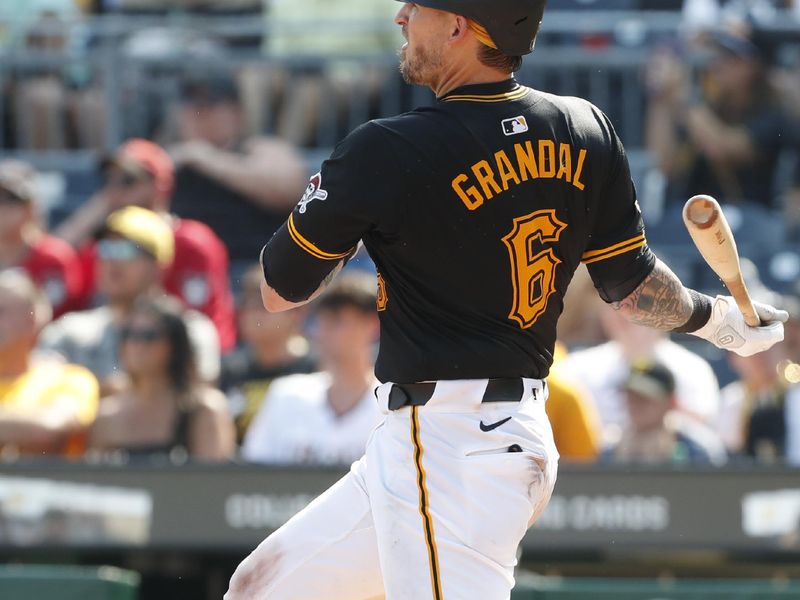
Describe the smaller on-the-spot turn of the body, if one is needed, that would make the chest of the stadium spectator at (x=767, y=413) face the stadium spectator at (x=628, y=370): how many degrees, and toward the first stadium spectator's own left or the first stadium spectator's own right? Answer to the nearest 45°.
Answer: approximately 90° to the first stadium spectator's own right

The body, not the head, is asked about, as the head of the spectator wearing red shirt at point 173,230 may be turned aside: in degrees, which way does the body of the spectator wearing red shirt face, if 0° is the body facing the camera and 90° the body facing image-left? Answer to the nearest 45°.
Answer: approximately 45°

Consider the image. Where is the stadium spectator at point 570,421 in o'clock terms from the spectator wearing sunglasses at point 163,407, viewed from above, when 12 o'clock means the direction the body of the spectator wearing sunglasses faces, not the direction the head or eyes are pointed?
The stadium spectator is roughly at 8 o'clock from the spectator wearing sunglasses.

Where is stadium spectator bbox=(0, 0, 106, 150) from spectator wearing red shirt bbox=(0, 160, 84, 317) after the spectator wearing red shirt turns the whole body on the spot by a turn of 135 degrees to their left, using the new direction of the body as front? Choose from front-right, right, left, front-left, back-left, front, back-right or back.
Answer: left

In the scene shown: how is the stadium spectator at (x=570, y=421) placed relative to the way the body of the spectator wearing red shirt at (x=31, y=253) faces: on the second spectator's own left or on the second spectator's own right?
on the second spectator's own left

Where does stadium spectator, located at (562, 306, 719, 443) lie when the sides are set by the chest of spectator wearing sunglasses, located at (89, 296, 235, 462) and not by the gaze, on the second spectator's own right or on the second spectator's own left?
on the second spectator's own left

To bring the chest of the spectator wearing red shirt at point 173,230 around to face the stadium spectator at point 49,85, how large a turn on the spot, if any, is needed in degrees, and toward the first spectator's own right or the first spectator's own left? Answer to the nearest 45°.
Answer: approximately 135° to the first spectator's own right

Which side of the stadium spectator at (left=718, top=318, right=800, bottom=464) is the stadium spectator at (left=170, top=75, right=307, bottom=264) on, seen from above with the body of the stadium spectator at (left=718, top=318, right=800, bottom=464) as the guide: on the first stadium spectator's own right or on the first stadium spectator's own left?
on the first stadium spectator's own right

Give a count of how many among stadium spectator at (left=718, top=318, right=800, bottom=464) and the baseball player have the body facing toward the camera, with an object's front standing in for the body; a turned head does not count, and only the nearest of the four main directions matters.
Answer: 1

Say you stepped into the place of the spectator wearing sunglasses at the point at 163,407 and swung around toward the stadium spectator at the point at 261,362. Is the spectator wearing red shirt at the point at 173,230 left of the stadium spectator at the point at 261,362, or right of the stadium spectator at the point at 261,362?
left
